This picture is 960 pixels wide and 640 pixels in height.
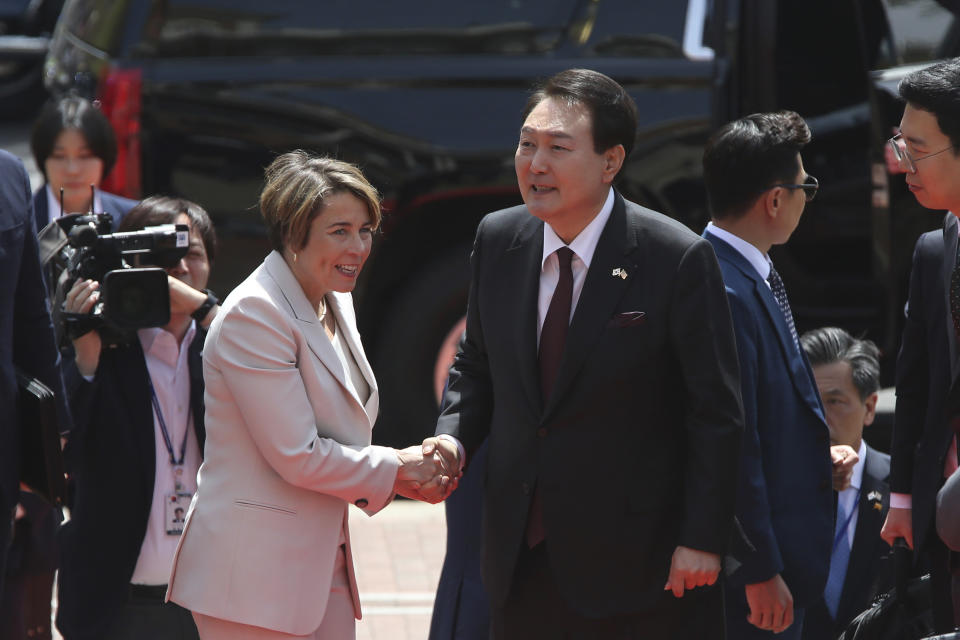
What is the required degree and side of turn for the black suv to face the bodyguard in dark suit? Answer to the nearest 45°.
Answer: approximately 45° to its right

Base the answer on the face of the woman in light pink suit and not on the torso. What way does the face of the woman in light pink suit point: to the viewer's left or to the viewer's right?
to the viewer's right

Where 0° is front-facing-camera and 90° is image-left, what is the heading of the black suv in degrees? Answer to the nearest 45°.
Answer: approximately 270°

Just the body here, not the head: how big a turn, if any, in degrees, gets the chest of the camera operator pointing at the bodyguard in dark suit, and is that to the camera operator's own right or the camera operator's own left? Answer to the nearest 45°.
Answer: approximately 45° to the camera operator's own left

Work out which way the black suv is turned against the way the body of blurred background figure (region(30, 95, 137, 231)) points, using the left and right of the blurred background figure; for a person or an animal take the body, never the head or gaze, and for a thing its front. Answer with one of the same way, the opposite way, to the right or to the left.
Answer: to the left

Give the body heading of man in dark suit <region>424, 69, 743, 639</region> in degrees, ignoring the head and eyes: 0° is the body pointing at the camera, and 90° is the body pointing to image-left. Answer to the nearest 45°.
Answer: approximately 45°
